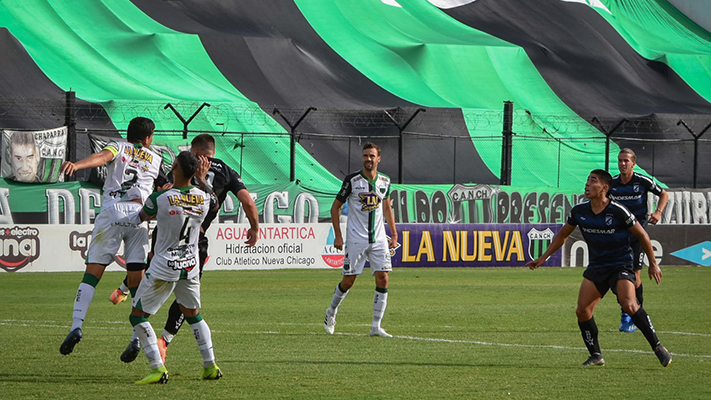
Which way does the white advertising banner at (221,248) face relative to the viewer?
toward the camera

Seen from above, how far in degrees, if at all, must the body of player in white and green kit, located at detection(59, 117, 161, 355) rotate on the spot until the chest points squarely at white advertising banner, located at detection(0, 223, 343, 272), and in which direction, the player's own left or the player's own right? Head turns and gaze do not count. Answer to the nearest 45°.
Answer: approximately 45° to the player's own left

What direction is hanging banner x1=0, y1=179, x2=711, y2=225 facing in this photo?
toward the camera

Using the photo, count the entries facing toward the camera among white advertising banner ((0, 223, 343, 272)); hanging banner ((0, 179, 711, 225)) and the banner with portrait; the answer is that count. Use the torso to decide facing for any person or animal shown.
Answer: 3

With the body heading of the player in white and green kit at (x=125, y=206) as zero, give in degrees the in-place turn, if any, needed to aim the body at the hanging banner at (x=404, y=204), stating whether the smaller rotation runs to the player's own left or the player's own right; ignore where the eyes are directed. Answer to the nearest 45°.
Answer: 0° — they already face it

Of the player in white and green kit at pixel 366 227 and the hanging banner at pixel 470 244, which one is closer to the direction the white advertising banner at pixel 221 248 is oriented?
the player in white and green kit

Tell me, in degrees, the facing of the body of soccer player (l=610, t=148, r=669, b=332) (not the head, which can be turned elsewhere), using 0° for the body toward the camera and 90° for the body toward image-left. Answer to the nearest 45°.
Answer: approximately 45°

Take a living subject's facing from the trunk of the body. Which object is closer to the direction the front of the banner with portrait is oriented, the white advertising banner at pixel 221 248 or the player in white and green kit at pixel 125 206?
the player in white and green kit

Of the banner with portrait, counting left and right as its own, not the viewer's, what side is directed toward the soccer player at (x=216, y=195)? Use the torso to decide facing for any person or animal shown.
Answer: front

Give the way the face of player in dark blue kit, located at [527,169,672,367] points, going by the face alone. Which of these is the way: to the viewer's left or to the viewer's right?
to the viewer's left

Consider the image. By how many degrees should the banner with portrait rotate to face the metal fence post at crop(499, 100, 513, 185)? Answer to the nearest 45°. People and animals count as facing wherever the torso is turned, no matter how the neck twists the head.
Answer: approximately 90° to its left

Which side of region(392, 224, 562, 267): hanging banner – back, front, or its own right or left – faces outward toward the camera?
front

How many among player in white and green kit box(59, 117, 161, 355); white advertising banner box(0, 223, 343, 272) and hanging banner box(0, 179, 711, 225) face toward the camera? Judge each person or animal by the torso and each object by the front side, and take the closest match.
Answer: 2
